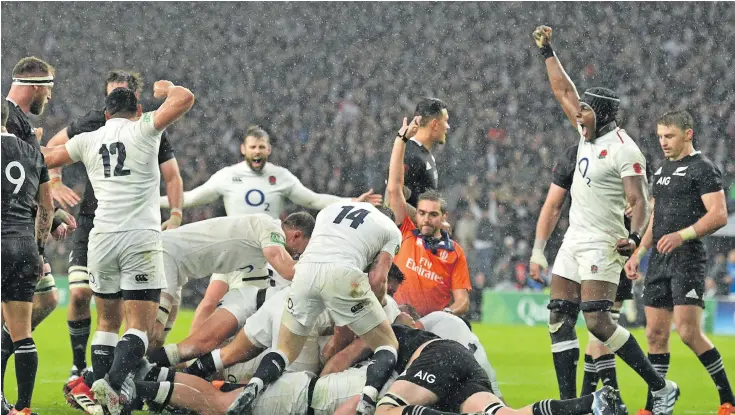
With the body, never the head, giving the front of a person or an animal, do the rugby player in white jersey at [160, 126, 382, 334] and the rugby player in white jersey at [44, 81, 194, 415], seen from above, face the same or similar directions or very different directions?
very different directions

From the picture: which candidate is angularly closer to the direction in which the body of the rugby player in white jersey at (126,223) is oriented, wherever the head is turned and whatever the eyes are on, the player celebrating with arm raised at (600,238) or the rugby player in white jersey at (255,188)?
the rugby player in white jersey

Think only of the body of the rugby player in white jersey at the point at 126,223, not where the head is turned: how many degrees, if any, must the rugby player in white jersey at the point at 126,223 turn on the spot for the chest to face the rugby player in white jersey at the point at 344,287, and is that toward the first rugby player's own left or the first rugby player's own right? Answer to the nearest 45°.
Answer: approximately 135° to the first rugby player's own right

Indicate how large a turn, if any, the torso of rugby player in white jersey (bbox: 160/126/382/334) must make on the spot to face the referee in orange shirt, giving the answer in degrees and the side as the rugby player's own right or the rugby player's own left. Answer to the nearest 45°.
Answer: approximately 45° to the rugby player's own left

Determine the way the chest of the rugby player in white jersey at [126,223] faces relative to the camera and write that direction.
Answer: away from the camera

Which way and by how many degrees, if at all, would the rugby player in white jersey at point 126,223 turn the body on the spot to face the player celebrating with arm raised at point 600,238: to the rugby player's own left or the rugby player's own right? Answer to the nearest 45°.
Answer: approximately 90° to the rugby player's own right

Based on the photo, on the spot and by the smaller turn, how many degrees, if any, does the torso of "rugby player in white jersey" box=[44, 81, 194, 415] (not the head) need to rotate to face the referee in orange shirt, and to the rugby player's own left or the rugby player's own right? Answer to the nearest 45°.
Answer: approximately 90° to the rugby player's own right

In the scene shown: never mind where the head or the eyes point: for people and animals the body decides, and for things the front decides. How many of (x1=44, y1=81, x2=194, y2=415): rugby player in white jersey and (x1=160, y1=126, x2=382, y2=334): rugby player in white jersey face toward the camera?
1

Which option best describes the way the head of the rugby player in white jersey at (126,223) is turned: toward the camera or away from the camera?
away from the camera

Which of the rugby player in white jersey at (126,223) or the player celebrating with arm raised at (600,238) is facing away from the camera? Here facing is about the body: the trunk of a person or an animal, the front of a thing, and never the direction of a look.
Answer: the rugby player in white jersey
